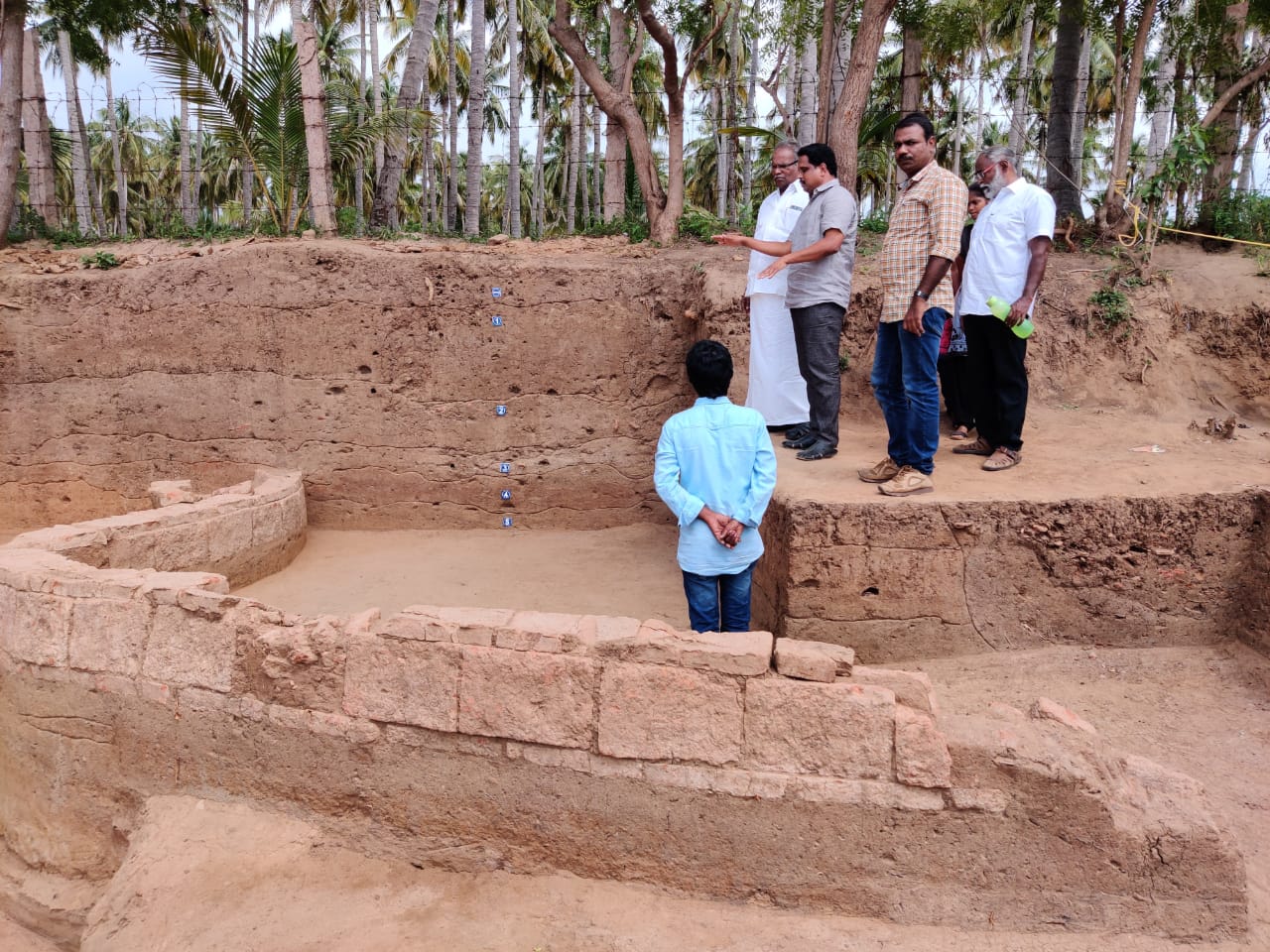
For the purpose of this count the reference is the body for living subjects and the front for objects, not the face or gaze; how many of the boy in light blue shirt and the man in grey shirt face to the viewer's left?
1

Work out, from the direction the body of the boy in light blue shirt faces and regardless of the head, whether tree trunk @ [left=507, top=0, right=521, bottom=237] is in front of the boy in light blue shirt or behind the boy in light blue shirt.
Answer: in front

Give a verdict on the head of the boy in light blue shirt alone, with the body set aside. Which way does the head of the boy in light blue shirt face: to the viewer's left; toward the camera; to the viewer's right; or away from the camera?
away from the camera

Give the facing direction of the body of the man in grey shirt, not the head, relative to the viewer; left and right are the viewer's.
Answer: facing to the left of the viewer

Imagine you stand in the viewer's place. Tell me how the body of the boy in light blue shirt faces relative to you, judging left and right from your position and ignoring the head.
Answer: facing away from the viewer

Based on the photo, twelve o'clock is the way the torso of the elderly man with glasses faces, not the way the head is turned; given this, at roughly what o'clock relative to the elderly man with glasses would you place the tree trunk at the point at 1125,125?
The tree trunk is roughly at 5 o'clock from the elderly man with glasses.

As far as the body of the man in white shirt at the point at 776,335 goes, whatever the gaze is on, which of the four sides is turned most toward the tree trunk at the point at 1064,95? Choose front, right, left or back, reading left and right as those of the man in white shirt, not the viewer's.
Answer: back

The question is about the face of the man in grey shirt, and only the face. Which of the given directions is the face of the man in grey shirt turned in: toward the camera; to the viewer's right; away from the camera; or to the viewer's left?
to the viewer's left

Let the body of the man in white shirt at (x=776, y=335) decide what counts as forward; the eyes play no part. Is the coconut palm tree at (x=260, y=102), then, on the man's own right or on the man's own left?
on the man's own right

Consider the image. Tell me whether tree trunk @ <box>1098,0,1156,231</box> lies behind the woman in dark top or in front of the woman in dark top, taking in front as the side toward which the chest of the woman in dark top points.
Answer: behind

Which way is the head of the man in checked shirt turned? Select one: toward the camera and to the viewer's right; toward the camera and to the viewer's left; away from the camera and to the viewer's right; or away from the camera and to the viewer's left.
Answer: toward the camera and to the viewer's left

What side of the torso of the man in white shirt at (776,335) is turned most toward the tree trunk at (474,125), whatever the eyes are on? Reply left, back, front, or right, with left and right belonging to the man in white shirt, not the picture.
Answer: right

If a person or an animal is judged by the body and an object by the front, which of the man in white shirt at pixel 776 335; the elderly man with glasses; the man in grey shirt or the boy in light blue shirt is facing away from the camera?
the boy in light blue shirt
